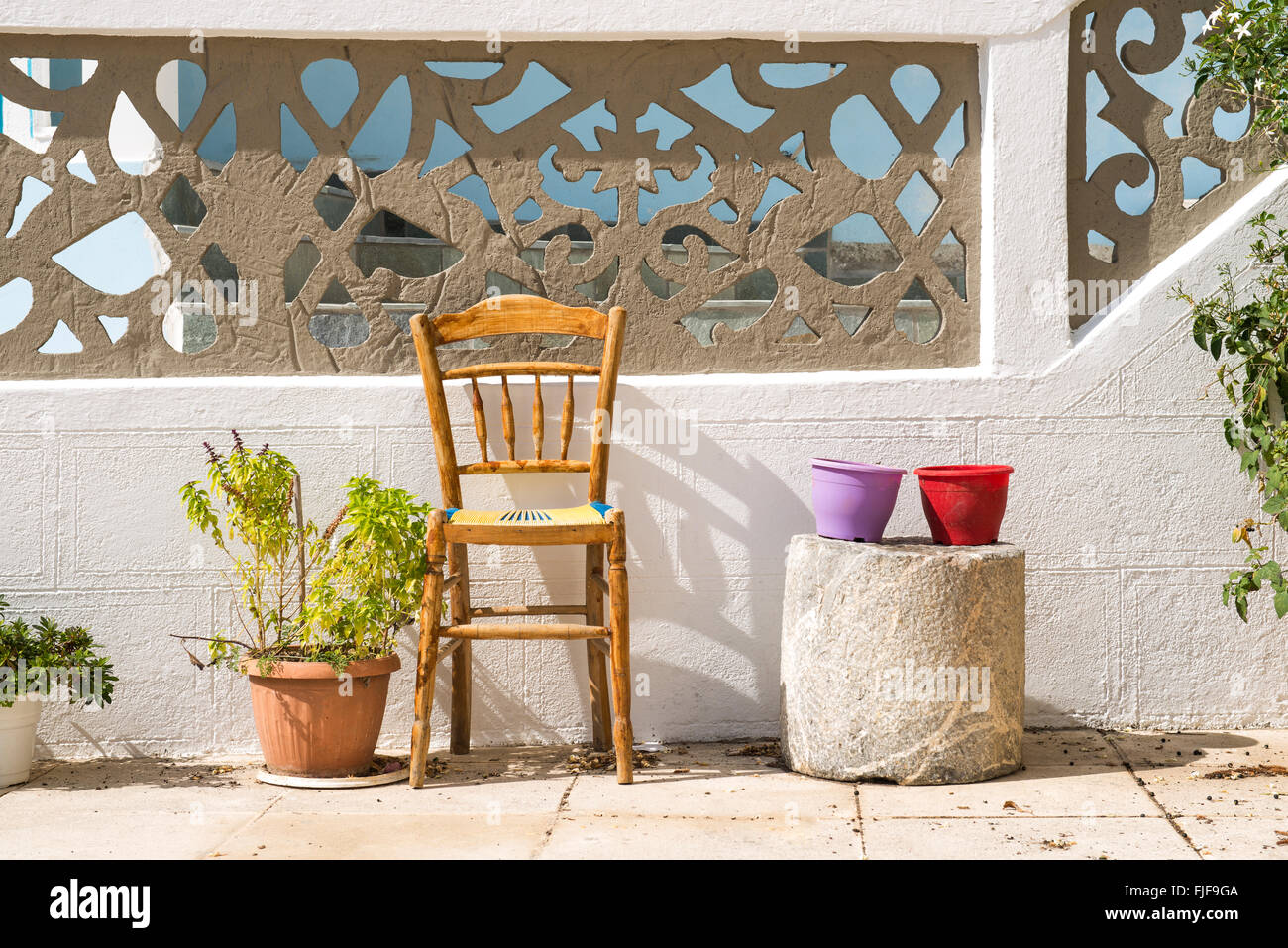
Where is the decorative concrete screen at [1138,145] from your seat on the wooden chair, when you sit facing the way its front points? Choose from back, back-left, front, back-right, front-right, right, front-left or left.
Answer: left

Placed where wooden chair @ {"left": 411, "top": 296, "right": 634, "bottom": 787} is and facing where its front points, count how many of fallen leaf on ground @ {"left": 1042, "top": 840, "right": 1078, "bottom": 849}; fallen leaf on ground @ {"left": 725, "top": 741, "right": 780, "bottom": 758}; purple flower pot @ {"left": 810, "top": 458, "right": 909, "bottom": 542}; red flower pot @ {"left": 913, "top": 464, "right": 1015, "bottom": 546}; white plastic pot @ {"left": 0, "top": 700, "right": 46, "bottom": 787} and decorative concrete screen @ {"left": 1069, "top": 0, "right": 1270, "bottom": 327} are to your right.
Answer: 1

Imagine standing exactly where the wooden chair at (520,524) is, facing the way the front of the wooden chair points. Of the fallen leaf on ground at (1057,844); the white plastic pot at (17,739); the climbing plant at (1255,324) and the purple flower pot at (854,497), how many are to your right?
1

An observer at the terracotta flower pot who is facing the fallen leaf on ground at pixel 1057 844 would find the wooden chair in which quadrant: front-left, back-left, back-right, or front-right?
front-left

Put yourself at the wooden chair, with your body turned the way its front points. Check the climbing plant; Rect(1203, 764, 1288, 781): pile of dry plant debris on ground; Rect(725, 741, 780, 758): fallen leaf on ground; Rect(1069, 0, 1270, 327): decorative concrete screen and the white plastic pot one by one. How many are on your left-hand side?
4

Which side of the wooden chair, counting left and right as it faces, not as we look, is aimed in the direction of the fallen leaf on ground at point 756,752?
left

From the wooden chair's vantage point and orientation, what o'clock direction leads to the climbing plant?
The climbing plant is roughly at 9 o'clock from the wooden chair.

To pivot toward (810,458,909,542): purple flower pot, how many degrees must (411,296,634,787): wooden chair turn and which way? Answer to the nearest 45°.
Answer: approximately 90° to its left

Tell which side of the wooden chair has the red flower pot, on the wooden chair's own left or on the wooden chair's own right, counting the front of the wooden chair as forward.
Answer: on the wooden chair's own left

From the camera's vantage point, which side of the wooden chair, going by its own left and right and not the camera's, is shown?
front

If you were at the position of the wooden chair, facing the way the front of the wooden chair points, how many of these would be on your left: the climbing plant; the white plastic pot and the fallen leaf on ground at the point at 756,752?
2

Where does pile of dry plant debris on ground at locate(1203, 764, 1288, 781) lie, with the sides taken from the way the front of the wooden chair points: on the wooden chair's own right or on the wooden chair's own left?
on the wooden chair's own left
